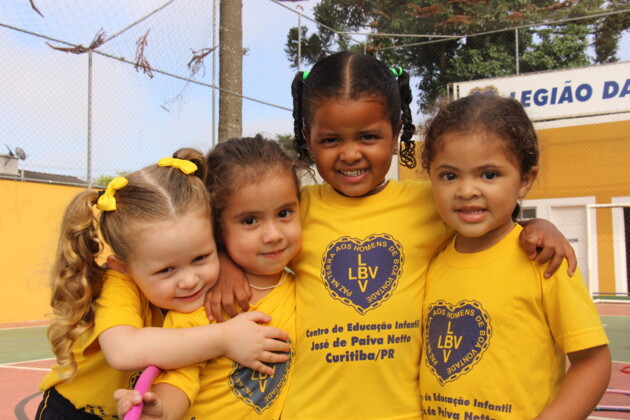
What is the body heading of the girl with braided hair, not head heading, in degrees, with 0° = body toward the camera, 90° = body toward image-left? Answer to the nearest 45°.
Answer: approximately 0°

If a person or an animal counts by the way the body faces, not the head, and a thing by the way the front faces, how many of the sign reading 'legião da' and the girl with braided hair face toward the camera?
2

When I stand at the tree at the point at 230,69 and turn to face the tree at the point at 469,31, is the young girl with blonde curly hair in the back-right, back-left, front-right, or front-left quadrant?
back-right

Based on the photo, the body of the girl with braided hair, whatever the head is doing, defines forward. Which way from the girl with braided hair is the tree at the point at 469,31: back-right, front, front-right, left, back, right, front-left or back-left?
back

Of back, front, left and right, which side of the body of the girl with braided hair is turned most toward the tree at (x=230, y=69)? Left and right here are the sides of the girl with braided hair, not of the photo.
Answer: back

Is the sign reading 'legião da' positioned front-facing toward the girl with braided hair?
yes

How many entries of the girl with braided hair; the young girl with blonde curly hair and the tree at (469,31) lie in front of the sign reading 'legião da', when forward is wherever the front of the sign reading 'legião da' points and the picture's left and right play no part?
2

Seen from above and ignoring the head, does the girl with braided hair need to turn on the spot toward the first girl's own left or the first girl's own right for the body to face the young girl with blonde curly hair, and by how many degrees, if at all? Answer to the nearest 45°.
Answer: approximately 90° to the first girl's own right

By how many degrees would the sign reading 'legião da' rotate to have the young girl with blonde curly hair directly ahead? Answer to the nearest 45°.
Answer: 0° — it already faces them
